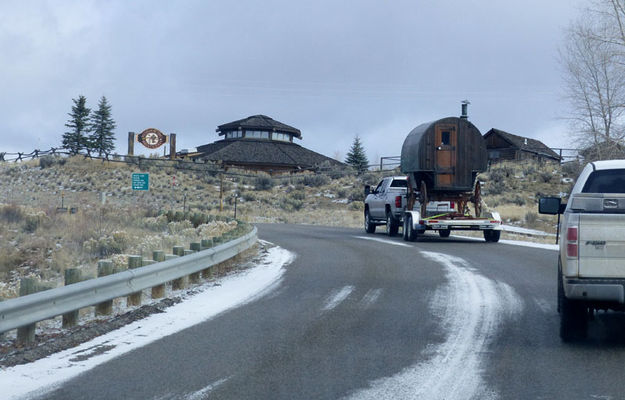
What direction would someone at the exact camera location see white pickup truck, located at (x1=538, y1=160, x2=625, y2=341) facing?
facing away from the viewer

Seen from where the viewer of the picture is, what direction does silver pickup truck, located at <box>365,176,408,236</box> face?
facing away from the viewer and to the left of the viewer

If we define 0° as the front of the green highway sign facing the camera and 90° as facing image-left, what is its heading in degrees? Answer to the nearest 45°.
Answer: approximately 0°

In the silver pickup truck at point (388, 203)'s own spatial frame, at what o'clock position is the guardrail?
The guardrail is roughly at 8 o'clock from the silver pickup truck.

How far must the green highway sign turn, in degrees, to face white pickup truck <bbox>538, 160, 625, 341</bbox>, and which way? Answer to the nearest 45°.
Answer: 0° — it already faces it

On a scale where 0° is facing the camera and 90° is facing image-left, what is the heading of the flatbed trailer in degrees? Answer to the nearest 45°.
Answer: approximately 180°
